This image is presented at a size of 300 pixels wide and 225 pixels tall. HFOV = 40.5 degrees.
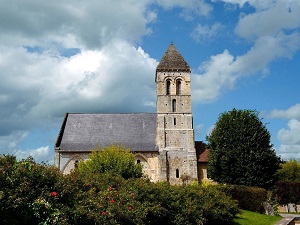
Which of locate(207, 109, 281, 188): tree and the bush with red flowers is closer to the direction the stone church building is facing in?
the bush with red flowers

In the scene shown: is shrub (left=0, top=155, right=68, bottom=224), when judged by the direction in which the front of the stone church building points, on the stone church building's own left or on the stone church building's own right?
on the stone church building's own left

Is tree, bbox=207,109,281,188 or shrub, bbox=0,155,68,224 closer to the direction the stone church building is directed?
the shrub

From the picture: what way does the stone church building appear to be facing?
to the viewer's left

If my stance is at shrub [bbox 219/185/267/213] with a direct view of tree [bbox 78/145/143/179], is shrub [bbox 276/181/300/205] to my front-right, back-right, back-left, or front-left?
back-right

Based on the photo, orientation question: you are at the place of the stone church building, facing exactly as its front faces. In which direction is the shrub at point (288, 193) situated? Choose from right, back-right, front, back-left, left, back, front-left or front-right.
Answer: back-left

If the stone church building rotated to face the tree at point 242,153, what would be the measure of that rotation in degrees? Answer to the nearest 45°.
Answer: approximately 135° to its left
